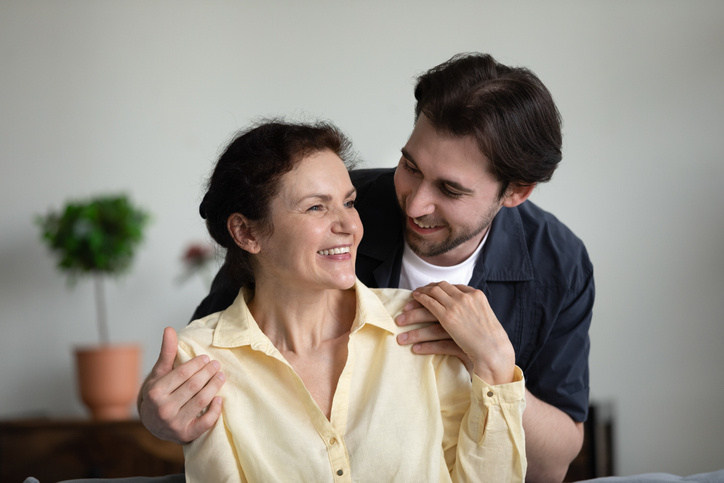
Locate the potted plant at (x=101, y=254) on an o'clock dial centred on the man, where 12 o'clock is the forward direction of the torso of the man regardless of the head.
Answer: The potted plant is roughly at 3 o'clock from the man.

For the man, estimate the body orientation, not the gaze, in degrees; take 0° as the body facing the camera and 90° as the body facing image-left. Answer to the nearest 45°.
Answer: approximately 45°

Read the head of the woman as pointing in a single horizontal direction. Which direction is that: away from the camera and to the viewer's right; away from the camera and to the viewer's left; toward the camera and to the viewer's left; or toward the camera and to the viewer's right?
toward the camera and to the viewer's right
